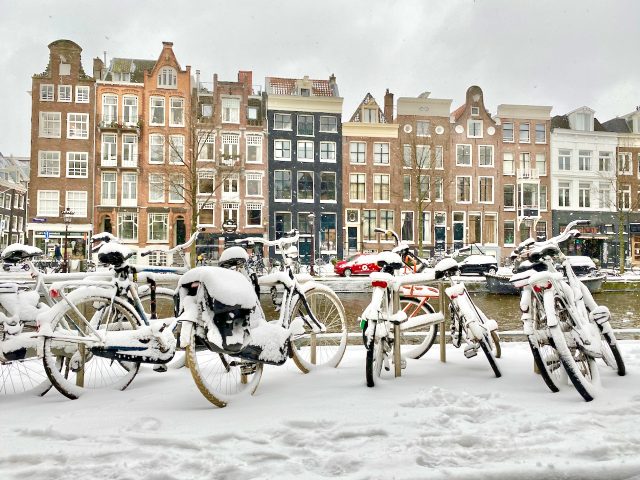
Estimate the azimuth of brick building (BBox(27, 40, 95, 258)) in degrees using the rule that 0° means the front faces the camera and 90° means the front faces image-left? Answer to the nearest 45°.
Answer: approximately 0°

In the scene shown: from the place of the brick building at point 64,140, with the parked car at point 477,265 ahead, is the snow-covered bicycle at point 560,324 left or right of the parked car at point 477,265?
right

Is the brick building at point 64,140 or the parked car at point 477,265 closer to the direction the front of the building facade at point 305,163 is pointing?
the parked car

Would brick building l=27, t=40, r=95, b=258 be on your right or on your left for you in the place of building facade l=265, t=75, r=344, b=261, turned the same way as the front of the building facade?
on your right

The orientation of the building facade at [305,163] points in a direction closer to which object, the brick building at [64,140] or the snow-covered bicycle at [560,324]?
the snow-covered bicycle

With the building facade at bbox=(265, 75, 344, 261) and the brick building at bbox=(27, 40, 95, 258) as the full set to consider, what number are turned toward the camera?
2

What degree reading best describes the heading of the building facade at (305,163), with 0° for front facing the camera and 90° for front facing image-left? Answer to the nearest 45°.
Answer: approximately 0°

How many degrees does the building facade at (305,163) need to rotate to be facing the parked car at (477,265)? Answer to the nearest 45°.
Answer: approximately 45° to its left

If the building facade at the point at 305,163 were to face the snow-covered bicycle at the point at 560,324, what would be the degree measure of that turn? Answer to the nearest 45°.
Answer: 0° — it already faces it

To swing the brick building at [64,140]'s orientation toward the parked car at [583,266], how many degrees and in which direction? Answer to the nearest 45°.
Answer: approximately 45° to its left

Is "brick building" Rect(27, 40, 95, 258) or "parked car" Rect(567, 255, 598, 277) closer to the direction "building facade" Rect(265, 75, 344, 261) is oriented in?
the parked car

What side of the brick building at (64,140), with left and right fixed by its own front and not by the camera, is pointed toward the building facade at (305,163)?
left
